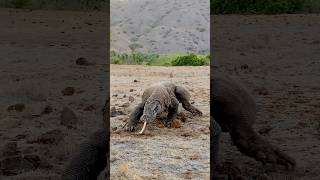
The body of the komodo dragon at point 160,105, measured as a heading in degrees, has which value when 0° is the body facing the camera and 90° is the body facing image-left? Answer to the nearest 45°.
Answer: approximately 45°
